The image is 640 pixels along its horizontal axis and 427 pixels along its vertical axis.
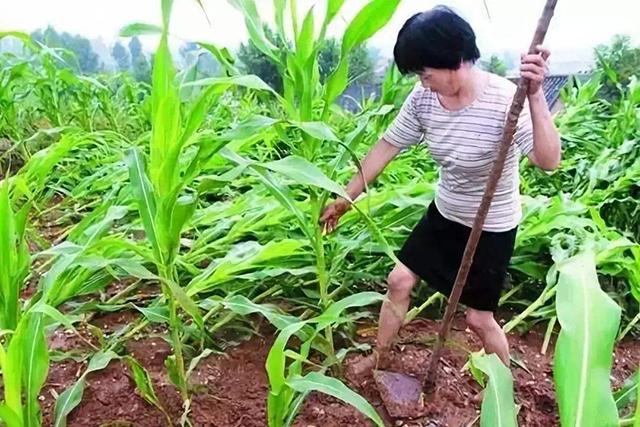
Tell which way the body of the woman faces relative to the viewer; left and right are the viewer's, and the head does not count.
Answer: facing the viewer and to the left of the viewer

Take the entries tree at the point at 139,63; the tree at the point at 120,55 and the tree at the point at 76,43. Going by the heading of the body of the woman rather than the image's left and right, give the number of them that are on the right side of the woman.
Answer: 3

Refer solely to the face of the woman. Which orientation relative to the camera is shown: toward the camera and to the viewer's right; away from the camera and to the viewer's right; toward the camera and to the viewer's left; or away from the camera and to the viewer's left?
toward the camera and to the viewer's left

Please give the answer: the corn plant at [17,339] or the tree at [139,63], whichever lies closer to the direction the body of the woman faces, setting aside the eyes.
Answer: the corn plant

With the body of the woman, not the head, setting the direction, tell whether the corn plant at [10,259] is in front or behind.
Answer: in front

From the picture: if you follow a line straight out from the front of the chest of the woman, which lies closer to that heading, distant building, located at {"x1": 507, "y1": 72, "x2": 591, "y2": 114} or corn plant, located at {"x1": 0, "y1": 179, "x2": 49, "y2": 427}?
the corn plant

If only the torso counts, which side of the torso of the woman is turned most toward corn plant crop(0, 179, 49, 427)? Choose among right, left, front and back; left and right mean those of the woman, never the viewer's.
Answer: front

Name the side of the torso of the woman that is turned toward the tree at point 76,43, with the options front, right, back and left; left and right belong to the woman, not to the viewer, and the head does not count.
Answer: right

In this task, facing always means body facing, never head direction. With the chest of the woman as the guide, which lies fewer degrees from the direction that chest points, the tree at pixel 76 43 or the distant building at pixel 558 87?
the tree
